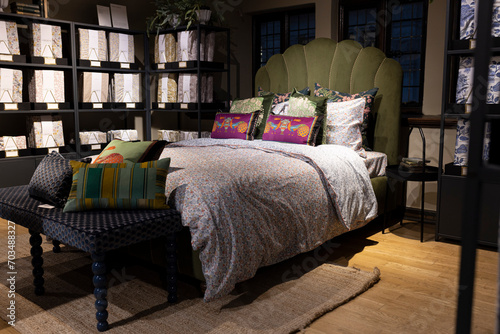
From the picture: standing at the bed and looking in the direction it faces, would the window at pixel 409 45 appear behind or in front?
behind

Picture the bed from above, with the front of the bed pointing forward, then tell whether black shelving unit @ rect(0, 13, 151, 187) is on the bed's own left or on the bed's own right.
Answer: on the bed's own right

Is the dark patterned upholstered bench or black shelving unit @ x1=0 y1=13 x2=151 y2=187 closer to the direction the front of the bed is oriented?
the dark patterned upholstered bench

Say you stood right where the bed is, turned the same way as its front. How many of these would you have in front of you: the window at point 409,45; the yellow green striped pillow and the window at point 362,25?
1

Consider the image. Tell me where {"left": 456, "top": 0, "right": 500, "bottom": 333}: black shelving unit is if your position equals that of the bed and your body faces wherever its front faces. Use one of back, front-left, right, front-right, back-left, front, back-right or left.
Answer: front-left

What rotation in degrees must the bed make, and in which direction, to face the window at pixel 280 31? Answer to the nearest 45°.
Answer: approximately 135° to its right

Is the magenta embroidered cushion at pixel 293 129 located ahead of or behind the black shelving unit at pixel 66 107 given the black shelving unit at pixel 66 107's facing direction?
ahead

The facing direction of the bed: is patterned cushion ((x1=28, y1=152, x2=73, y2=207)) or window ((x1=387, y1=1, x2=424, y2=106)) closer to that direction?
the patterned cushion

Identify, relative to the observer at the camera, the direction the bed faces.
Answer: facing the viewer and to the left of the viewer

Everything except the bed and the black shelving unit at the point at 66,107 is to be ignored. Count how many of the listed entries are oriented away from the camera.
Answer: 0
